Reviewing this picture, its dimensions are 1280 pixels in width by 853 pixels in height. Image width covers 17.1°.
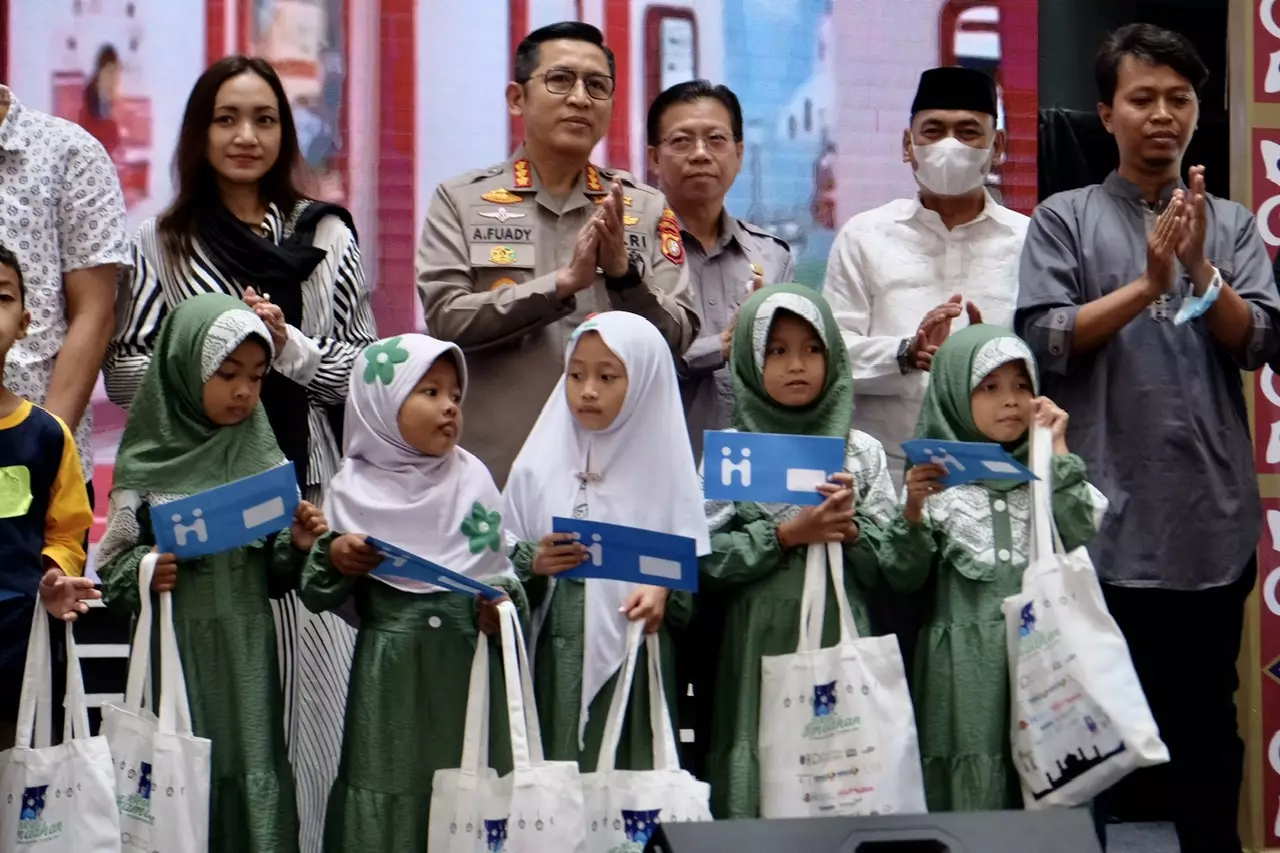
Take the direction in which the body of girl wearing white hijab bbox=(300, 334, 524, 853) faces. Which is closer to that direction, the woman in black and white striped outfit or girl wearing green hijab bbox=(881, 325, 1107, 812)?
the girl wearing green hijab

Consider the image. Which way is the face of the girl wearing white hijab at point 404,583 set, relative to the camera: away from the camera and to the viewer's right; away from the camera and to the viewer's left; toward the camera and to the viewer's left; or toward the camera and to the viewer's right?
toward the camera and to the viewer's right
